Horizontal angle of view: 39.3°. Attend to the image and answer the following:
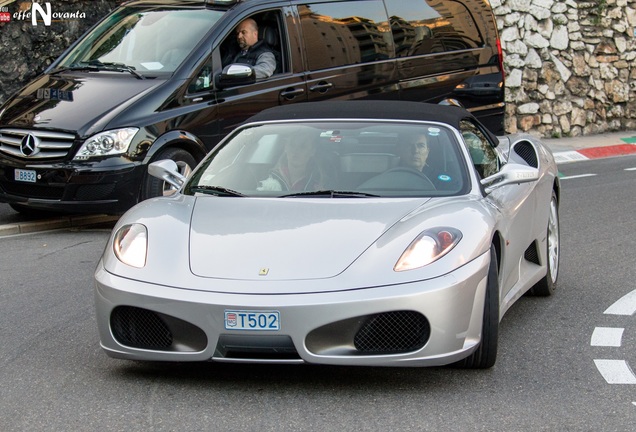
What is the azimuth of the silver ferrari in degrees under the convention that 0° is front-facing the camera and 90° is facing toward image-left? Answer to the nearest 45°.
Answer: approximately 45°

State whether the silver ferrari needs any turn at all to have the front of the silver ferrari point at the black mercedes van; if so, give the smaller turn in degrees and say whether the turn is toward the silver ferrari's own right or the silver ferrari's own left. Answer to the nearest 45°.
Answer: approximately 135° to the silver ferrari's own right

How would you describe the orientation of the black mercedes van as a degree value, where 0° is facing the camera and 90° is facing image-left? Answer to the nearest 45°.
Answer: approximately 45°

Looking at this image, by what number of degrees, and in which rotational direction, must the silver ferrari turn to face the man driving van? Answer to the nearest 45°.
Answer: approximately 135° to its right

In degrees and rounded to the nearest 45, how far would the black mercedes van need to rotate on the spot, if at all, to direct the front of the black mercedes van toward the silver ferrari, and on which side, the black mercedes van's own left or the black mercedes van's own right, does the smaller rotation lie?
approximately 45° to the black mercedes van's own left

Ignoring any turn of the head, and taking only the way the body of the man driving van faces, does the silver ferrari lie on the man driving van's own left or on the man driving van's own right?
on the man driving van's own left

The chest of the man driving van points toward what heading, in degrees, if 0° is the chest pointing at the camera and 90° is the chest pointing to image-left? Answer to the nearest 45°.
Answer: approximately 45°
